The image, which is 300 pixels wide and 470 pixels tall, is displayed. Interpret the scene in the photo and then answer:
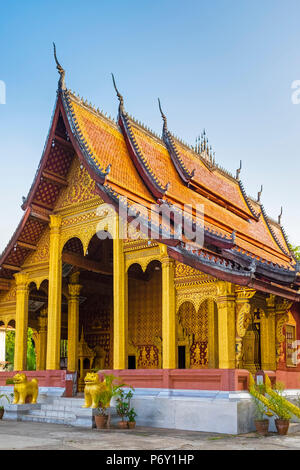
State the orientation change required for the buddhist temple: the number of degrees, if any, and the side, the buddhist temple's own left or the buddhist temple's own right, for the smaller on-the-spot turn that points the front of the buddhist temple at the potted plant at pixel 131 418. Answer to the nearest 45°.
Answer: approximately 45° to the buddhist temple's own left

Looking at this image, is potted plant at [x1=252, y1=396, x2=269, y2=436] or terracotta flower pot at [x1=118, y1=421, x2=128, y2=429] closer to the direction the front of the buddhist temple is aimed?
the terracotta flower pot

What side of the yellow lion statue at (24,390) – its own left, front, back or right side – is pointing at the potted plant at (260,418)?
left

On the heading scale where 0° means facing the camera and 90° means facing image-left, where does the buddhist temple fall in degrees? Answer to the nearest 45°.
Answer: approximately 45°

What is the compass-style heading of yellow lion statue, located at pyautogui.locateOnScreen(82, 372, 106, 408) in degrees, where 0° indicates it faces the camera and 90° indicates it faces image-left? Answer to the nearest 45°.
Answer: approximately 45°

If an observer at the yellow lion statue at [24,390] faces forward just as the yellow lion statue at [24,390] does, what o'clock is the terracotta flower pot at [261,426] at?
The terracotta flower pot is roughly at 9 o'clock from the yellow lion statue.
